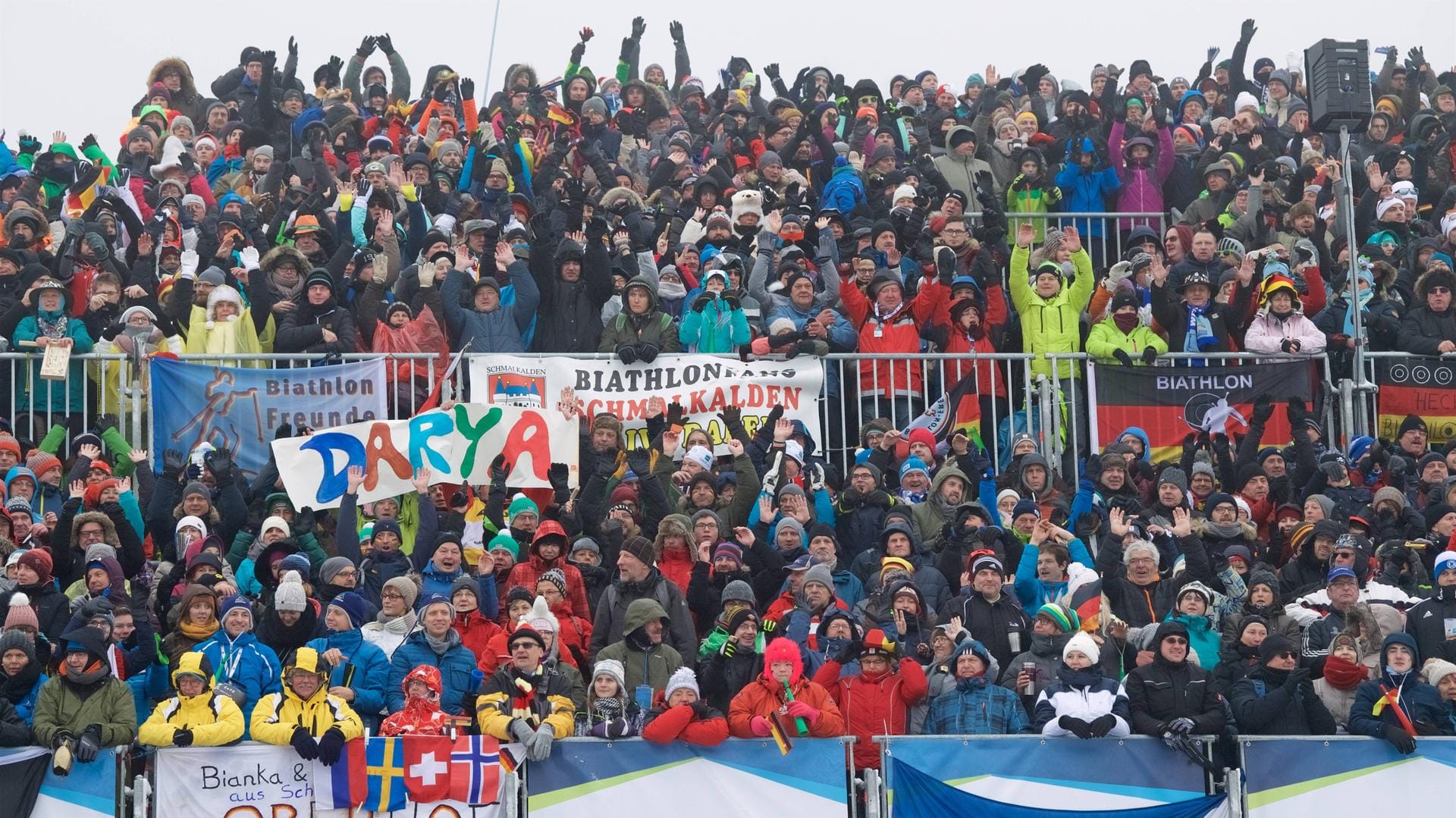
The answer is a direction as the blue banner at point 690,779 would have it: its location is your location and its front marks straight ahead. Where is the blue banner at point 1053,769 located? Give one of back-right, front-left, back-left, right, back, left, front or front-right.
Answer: left

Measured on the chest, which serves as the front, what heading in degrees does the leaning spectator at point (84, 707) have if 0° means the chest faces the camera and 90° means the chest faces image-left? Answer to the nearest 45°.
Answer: approximately 0°

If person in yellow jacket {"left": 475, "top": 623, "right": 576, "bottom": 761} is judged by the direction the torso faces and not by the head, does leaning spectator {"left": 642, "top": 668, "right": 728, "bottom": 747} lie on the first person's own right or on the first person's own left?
on the first person's own left

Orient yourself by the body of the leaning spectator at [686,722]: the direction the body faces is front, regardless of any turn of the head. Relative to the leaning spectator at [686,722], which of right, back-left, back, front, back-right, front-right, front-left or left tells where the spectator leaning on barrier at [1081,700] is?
left

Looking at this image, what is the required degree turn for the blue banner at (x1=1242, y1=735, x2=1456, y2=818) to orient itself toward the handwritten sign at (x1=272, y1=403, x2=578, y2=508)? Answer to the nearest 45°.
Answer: approximately 90° to its right

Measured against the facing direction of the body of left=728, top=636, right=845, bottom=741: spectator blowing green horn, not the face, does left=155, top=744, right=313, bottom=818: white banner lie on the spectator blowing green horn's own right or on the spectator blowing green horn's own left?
on the spectator blowing green horn's own right

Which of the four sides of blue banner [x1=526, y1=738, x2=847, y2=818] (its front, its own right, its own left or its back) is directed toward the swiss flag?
right

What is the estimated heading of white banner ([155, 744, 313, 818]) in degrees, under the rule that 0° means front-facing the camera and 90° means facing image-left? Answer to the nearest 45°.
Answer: approximately 0°
